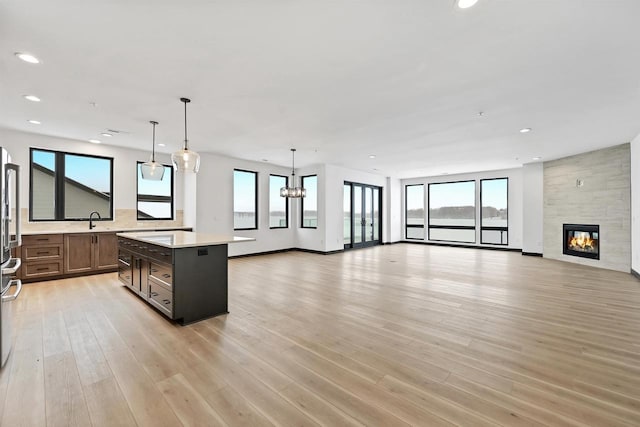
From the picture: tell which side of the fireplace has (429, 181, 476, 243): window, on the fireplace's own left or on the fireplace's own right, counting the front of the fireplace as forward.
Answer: on the fireplace's own right

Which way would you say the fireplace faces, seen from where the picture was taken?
facing the viewer and to the left of the viewer

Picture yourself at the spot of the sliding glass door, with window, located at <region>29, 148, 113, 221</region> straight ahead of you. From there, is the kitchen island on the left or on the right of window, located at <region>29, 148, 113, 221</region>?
left

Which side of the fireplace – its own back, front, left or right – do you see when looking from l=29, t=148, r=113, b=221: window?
front

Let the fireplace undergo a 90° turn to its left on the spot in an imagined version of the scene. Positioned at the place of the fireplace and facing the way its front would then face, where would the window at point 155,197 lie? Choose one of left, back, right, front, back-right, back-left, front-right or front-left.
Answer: right

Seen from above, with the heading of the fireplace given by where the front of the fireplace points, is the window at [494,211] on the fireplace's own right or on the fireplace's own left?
on the fireplace's own right

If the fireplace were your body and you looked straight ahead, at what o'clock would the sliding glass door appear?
The sliding glass door is roughly at 1 o'clock from the fireplace.

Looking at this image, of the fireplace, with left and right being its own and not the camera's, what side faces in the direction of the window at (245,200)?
front

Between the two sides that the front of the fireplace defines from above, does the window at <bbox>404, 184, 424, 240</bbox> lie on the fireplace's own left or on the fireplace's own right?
on the fireplace's own right

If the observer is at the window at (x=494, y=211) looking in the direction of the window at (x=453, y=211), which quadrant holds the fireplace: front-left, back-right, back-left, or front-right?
back-left

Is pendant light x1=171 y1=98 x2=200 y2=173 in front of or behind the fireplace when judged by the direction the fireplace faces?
in front
